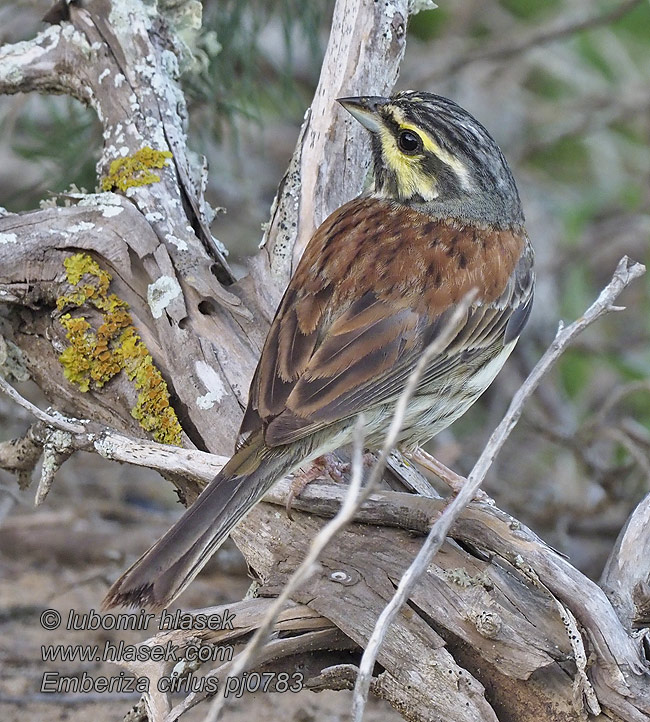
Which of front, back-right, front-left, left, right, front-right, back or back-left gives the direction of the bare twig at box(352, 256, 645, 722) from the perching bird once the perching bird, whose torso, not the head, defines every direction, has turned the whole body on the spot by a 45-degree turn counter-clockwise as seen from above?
back

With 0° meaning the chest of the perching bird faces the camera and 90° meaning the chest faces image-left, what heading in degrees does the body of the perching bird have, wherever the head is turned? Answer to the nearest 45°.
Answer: approximately 225°

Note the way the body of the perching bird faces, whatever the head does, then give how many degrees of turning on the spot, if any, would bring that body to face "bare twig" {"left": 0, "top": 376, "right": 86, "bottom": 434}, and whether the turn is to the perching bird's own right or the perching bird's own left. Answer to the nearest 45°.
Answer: approximately 135° to the perching bird's own left
